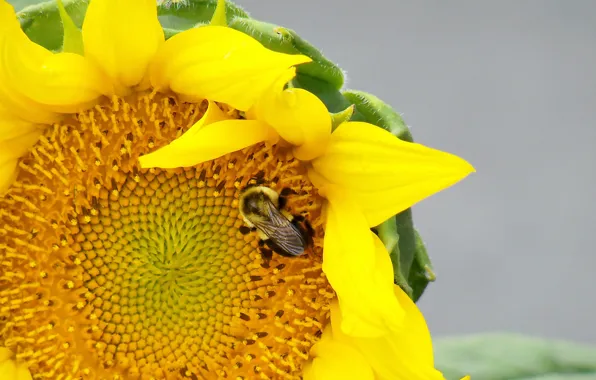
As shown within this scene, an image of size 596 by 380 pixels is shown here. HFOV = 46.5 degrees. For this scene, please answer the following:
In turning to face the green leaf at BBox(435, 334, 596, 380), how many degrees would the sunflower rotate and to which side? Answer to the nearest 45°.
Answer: approximately 135° to its left

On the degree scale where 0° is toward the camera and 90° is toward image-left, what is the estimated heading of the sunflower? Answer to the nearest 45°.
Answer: approximately 0°
